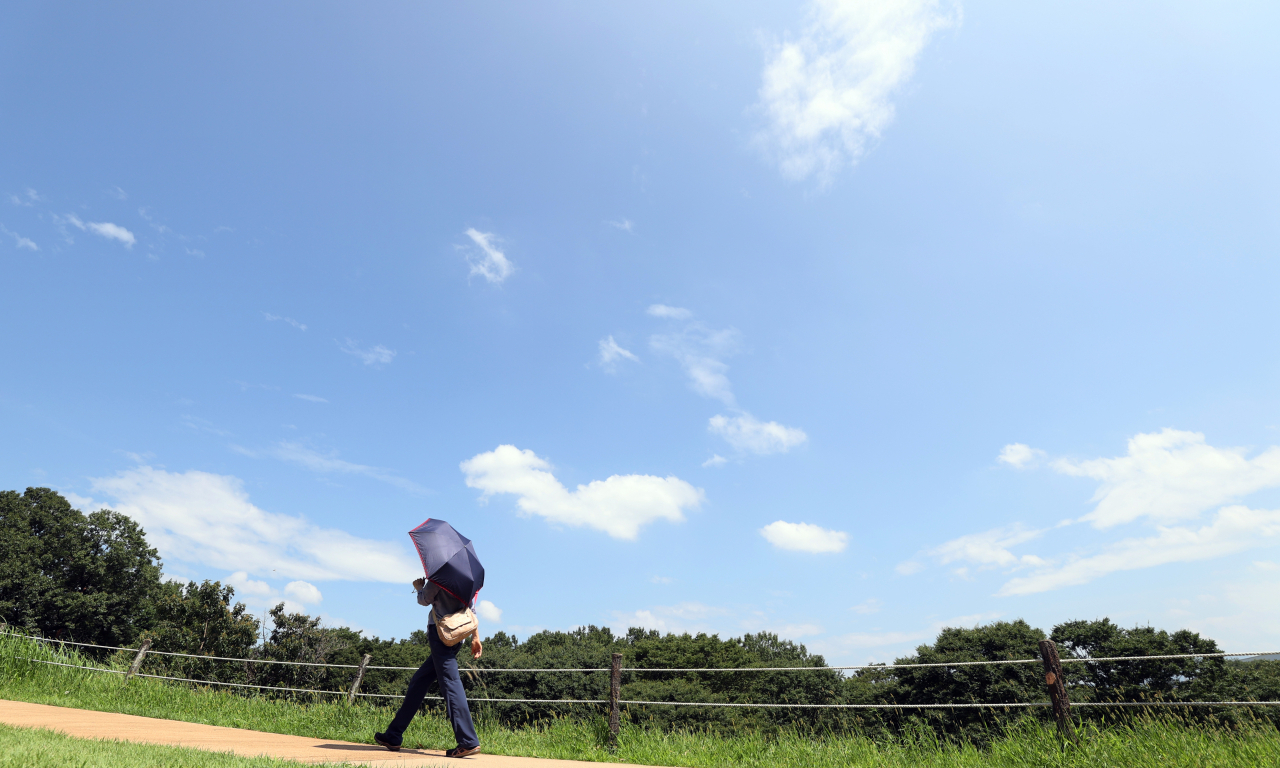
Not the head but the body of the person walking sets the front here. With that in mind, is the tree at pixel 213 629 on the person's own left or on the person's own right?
on the person's own right

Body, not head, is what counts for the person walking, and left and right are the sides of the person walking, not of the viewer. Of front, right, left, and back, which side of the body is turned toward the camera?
left

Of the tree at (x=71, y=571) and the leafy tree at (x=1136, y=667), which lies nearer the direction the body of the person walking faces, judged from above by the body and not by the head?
the tree

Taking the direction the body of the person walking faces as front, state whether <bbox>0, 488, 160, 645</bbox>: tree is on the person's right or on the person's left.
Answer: on the person's right

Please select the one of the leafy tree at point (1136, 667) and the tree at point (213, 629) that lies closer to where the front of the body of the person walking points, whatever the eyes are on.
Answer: the tree

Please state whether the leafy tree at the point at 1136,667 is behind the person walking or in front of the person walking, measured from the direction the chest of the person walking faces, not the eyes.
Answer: behind

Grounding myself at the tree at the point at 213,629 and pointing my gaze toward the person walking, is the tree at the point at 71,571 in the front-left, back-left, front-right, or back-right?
back-right
